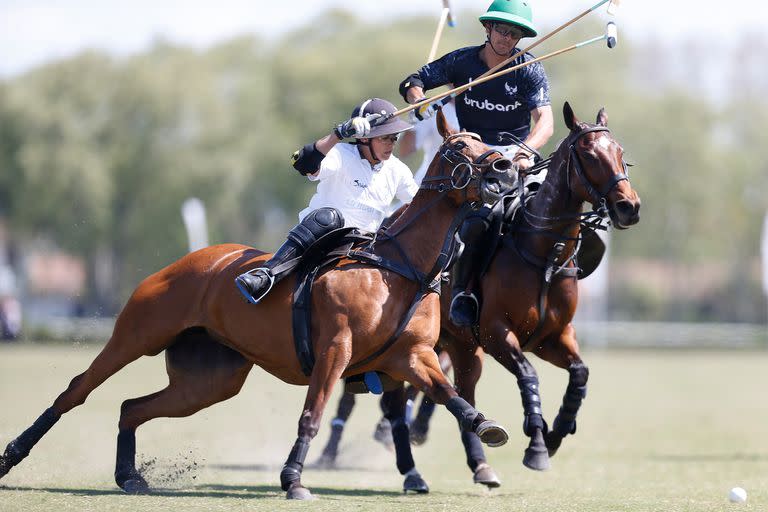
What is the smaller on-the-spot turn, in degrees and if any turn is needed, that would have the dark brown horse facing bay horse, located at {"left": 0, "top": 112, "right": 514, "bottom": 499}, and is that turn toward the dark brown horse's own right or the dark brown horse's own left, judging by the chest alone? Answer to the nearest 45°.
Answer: approximately 90° to the dark brown horse's own right

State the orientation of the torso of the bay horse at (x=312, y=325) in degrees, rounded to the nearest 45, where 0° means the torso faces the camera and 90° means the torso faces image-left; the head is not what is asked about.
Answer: approximately 270°

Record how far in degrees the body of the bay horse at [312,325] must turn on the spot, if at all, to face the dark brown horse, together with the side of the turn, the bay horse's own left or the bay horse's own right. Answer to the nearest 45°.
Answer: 0° — it already faces it

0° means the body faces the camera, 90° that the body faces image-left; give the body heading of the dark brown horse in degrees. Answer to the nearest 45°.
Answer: approximately 315°

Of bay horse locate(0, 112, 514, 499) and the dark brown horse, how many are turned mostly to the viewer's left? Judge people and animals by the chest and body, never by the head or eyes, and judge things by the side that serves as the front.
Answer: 0
